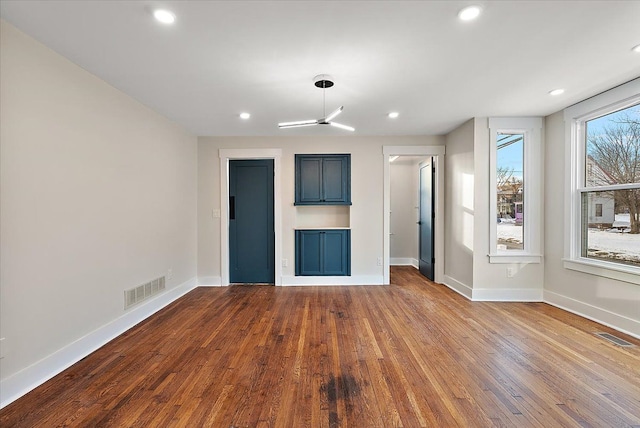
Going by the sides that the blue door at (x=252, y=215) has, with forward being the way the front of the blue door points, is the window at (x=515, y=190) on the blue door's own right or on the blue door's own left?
on the blue door's own left

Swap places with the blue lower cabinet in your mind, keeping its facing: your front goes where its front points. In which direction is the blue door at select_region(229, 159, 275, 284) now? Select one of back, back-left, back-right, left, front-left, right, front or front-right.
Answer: right

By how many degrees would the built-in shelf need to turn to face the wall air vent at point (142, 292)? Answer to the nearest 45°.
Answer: approximately 45° to its right

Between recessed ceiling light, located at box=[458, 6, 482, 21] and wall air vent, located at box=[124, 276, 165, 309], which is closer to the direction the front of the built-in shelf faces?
the recessed ceiling light

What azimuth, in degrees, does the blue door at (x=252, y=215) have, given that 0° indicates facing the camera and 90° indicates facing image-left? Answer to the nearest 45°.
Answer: approximately 0°

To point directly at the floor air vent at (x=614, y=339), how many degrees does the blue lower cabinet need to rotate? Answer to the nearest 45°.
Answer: approximately 45° to its left

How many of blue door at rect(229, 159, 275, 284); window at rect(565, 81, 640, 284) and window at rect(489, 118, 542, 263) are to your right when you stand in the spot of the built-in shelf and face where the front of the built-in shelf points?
1

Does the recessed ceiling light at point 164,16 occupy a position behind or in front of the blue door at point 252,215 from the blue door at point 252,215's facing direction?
in front

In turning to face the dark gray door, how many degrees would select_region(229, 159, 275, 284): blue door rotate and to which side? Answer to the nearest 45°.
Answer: approximately 90° to its left

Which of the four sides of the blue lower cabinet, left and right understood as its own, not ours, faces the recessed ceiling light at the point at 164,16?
front
